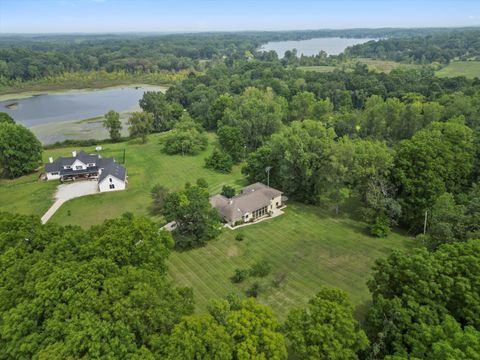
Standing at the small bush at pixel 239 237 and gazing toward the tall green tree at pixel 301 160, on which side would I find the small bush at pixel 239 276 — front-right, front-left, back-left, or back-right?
back-right

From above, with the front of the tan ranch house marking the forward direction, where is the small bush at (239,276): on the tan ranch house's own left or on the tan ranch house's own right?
on the tan ranch house's own right

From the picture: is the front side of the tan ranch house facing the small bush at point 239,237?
no

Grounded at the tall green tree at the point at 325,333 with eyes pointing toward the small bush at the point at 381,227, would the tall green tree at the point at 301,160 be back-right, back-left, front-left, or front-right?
front-left

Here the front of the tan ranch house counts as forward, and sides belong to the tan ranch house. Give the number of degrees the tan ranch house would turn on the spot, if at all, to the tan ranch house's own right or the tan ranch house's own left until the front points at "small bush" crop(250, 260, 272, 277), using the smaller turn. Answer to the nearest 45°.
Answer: approximately 45° to the tan ranch house's own right

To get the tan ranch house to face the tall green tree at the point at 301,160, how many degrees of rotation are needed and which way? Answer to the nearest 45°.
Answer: approximately 90° to its left

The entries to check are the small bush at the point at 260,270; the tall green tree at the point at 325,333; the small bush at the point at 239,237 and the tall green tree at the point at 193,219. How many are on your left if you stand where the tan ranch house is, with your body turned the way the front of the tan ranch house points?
0

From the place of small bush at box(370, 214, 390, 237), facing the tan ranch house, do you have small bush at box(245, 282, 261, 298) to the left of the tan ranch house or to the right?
left

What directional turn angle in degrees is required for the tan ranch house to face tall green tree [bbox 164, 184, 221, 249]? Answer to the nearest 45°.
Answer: approximately 90° to its right

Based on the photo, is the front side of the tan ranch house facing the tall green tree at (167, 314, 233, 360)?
no

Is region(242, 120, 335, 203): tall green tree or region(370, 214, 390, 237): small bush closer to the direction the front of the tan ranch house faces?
the small bush

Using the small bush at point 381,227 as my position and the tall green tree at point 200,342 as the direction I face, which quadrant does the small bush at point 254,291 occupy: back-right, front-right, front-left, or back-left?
front-right

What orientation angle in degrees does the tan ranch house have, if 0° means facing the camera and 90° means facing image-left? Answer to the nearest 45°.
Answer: approximately 315°

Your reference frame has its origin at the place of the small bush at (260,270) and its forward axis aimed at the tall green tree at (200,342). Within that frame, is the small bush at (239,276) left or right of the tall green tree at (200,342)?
right

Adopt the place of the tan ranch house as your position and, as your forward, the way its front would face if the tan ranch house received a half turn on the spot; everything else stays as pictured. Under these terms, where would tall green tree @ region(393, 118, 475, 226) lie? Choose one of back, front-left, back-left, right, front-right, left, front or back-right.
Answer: back-right

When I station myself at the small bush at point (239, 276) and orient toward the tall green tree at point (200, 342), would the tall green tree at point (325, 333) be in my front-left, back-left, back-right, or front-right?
front-left

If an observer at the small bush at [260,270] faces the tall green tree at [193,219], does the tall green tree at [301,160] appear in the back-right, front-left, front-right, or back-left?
front-right

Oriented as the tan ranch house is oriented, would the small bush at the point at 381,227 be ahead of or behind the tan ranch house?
ahead
